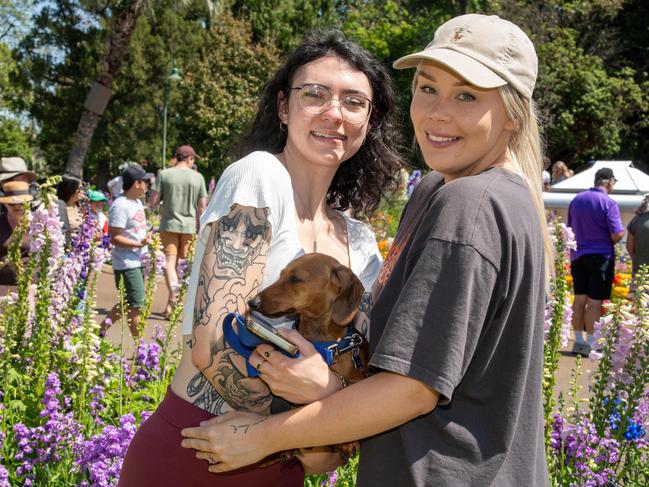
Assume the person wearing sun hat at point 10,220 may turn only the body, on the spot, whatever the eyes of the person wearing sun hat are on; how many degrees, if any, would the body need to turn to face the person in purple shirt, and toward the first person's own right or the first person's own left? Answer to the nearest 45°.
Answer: approximately 45° to the first person's own left

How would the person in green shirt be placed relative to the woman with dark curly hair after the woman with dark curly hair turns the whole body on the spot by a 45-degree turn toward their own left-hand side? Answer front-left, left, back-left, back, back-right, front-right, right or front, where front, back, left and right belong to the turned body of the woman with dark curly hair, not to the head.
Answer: left

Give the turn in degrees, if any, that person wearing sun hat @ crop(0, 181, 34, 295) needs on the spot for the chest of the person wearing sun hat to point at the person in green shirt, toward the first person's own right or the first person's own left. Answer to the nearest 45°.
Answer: approximately 90° to the first person's own left
